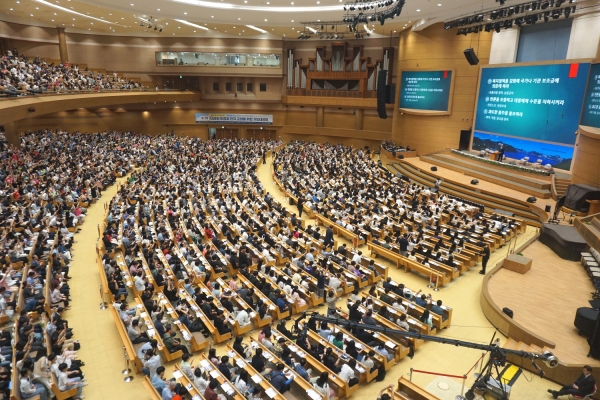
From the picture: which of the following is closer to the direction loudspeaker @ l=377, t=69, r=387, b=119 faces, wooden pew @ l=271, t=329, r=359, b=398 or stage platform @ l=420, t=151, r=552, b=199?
the wooden pew

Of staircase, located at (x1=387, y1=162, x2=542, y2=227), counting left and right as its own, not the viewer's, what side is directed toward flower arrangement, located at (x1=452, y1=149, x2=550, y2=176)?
back

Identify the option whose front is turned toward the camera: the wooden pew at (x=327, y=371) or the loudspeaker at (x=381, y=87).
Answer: the loudspeaker

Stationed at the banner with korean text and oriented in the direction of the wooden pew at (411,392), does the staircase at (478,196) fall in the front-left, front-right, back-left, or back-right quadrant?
front-left

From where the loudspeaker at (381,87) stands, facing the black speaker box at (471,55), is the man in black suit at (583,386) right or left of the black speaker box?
right

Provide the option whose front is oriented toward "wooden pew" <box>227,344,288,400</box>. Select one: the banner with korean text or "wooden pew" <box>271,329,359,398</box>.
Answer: the banner with korean text

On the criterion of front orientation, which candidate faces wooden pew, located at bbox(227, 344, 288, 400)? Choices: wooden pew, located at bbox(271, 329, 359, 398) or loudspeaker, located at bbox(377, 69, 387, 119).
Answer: the loudspeaker

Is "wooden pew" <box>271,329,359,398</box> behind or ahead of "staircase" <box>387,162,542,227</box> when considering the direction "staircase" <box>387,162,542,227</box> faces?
ahead

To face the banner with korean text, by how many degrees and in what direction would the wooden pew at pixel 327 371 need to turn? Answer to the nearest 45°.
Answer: approximately 45° to its left

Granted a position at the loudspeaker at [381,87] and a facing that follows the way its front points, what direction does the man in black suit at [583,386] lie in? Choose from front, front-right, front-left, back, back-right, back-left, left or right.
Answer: front

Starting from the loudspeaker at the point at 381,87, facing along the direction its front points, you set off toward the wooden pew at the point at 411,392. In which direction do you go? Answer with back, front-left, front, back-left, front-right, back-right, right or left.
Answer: front

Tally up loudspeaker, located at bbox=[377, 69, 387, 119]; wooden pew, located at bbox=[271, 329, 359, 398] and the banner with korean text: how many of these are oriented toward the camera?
2

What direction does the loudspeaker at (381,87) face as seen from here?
toward the camera

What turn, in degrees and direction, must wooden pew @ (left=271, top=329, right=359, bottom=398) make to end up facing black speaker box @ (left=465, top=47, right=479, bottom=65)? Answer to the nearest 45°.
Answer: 0° — it already faces it

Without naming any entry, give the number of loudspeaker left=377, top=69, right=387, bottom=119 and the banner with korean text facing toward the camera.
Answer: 2

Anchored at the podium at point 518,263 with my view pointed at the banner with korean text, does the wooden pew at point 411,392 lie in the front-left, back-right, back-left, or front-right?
back-left

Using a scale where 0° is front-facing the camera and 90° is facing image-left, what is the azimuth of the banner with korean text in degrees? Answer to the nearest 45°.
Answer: approximately 0°

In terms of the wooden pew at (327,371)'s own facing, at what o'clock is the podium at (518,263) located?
The podium is roughly at 12 o'clock from the wooden pew.
